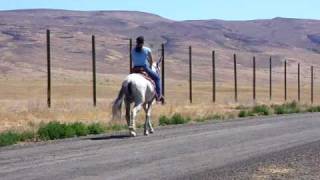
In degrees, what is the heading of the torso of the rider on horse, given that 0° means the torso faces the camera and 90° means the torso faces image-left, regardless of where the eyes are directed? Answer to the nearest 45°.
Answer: approximately 225°
